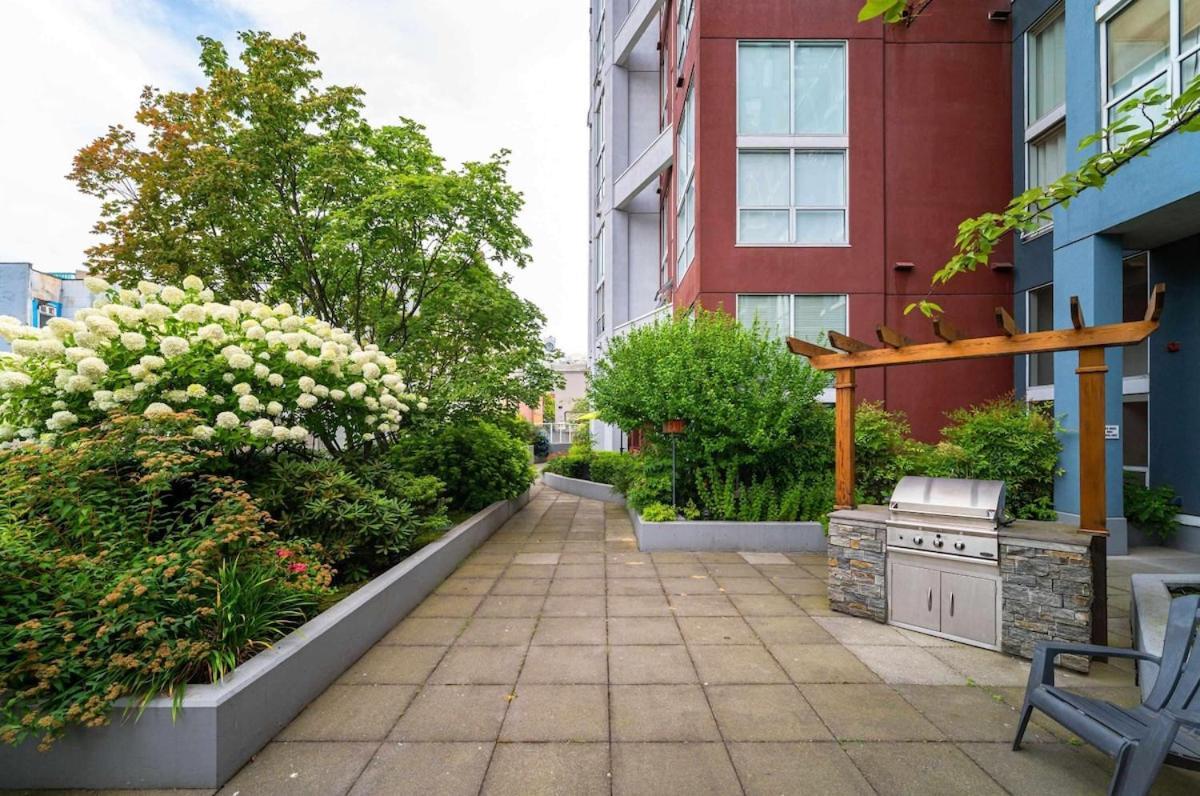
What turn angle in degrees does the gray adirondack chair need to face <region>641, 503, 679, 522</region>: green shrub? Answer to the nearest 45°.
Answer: approximately 90° to its right

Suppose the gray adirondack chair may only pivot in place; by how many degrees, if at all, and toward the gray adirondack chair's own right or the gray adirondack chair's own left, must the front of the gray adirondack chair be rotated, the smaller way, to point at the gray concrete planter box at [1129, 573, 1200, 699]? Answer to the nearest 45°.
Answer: approximately 135° to the gray adirondack chair's own right

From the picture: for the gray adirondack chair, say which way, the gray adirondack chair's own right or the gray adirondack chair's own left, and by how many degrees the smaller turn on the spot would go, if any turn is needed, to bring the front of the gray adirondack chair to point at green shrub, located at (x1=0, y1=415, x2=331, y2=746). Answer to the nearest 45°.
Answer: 0° — it already faces it

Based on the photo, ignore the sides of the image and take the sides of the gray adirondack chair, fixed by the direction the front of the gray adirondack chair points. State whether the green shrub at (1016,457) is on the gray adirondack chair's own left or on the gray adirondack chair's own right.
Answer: on the gray adirondack chair's own right

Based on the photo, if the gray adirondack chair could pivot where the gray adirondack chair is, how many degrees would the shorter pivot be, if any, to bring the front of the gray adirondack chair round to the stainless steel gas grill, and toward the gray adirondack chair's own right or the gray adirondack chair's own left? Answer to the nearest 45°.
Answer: approximately 90° to the gray adirondack chair's own right

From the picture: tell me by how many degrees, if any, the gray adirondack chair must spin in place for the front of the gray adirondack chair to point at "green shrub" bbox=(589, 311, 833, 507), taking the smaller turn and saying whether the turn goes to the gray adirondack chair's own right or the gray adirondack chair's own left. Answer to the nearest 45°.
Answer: approximately 90° to the gray adirondack chair's own right

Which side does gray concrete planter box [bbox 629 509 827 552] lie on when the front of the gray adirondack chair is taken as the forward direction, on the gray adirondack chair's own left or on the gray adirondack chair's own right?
on the gray adirondack chair's own right

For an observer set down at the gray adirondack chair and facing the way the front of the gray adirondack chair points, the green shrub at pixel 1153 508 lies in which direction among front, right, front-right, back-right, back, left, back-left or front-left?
back-right
